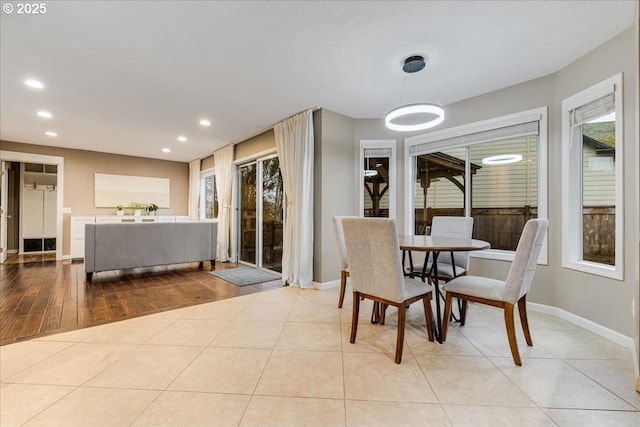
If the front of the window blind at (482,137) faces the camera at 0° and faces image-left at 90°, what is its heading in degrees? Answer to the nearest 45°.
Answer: approximately 45°

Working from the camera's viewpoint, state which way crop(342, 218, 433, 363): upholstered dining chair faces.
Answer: facing away from the viewer and to the right of the viewer

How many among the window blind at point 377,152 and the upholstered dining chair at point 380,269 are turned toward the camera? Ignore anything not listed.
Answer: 1

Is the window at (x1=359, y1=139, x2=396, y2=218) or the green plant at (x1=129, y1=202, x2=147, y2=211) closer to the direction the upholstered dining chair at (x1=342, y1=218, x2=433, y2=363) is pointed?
the window

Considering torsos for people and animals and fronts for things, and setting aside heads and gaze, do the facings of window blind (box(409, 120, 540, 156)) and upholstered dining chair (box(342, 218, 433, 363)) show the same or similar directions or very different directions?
very different directions

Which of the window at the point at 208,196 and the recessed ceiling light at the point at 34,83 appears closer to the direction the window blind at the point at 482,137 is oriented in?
the recessed ceiling light

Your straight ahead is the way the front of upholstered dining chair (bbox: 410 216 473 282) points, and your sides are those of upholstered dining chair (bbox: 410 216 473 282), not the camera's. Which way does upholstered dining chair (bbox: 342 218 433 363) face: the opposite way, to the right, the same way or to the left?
the opposite way

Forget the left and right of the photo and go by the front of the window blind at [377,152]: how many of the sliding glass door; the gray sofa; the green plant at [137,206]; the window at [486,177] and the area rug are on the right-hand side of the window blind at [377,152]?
4

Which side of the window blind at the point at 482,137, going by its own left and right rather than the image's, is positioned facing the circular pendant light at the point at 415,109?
front
